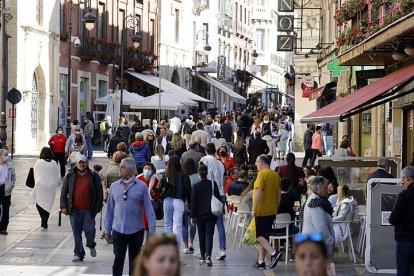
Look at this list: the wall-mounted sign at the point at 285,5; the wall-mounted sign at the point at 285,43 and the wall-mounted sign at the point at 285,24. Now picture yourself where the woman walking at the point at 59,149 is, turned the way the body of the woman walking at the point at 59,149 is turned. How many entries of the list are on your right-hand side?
0

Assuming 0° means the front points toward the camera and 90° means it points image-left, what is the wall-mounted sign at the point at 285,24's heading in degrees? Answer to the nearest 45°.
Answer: approximately 0°

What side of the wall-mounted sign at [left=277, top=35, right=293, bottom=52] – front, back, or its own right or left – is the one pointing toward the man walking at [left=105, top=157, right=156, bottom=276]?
front

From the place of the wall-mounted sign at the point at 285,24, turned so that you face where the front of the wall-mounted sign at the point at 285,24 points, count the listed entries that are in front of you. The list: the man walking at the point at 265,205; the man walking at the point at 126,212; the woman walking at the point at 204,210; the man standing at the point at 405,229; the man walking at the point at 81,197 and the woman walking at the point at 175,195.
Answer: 6

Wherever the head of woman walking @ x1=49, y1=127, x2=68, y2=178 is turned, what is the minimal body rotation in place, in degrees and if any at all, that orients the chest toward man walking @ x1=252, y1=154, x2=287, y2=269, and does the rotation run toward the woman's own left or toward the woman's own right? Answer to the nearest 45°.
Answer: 0° — they already face them

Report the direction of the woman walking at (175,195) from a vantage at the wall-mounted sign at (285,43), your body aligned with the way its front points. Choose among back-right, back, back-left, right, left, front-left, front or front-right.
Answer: front

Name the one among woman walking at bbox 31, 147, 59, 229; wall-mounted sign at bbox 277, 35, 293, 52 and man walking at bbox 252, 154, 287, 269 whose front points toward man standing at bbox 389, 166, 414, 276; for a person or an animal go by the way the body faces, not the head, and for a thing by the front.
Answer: the wall-mounted sign

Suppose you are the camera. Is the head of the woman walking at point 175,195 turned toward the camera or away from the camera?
away from the camera

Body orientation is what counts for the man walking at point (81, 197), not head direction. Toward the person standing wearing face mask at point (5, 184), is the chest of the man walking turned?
no

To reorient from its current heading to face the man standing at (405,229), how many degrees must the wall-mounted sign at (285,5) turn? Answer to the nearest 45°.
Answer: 0° — it already faces them

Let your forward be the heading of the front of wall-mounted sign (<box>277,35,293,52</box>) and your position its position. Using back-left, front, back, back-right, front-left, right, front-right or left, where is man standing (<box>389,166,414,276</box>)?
front

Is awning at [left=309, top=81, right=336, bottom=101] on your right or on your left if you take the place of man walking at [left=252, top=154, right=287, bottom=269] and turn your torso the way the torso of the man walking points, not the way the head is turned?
on your right

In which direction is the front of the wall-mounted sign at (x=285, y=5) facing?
toward the camera

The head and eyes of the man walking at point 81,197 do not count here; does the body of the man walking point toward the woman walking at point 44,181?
no
